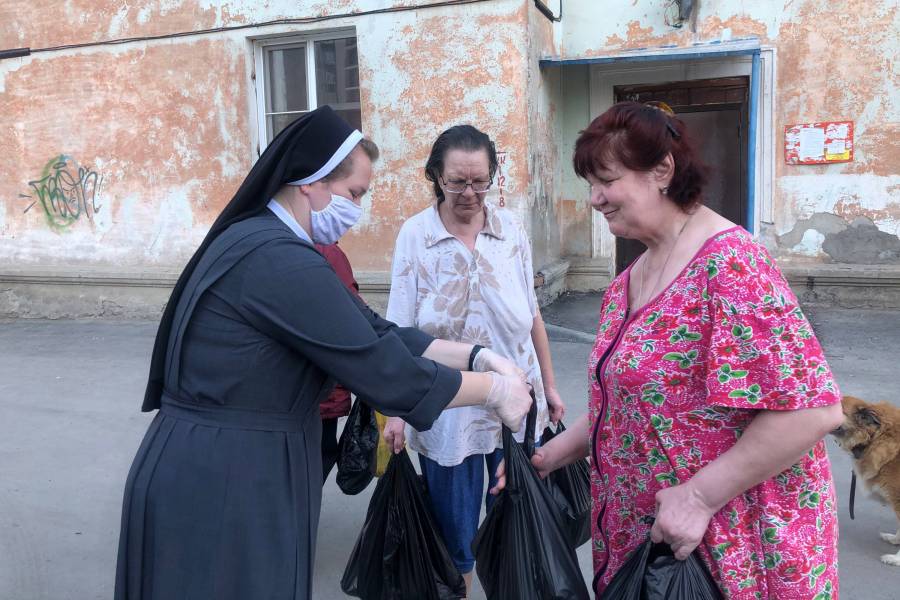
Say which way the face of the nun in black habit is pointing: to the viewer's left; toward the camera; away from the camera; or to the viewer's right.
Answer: to the viewer's right

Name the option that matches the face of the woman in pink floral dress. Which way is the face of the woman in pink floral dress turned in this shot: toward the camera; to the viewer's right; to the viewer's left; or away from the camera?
to the viewer's left

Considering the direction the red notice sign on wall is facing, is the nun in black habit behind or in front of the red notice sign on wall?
in front

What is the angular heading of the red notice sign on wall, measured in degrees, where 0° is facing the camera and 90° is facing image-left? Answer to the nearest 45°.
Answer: approximately 0°

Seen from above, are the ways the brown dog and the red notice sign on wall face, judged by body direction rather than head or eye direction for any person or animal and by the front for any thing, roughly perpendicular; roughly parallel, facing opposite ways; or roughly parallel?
roughly perpendicular

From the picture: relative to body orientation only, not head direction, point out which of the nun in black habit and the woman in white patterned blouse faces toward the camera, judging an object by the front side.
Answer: the woman in white patterned blouse

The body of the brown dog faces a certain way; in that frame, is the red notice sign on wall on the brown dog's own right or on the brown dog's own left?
on the brown dog's own right

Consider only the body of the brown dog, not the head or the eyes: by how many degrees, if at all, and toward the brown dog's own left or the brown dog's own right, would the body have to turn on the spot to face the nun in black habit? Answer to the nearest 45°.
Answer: approximately 45° to the brown dog's own left

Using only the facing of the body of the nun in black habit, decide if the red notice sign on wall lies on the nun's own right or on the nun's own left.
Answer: on the nun's own left

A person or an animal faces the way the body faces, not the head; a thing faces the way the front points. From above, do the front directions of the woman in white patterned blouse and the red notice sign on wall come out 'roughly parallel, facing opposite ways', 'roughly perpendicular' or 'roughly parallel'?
roughly parallel

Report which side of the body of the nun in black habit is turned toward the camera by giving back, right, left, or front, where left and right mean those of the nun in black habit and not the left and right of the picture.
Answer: right

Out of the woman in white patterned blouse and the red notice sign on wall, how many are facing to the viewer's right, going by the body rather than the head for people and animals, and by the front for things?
0

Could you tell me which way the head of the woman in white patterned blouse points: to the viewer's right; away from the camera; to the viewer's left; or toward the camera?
toward the camera

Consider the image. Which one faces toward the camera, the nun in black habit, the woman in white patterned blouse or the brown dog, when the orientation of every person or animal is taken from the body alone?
the woman in white patterned blouse

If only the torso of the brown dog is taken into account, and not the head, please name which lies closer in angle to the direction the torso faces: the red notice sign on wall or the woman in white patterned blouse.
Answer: the woman in white patterned blouse

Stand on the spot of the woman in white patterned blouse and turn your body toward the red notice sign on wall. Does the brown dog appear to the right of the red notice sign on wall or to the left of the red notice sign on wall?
right

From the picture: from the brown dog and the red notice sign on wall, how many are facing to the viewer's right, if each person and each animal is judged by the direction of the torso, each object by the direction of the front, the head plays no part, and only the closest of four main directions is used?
0

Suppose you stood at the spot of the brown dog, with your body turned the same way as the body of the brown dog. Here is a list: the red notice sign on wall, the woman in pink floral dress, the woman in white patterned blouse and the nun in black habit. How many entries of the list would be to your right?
1

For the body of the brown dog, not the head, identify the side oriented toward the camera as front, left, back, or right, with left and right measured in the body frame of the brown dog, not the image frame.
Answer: left

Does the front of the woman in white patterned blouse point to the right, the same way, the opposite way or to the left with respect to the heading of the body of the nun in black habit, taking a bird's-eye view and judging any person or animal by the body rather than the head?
to the right

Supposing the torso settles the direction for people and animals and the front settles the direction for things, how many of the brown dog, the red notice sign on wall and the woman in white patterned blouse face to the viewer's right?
0

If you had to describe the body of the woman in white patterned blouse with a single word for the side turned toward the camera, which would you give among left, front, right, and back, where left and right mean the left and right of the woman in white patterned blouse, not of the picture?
front
